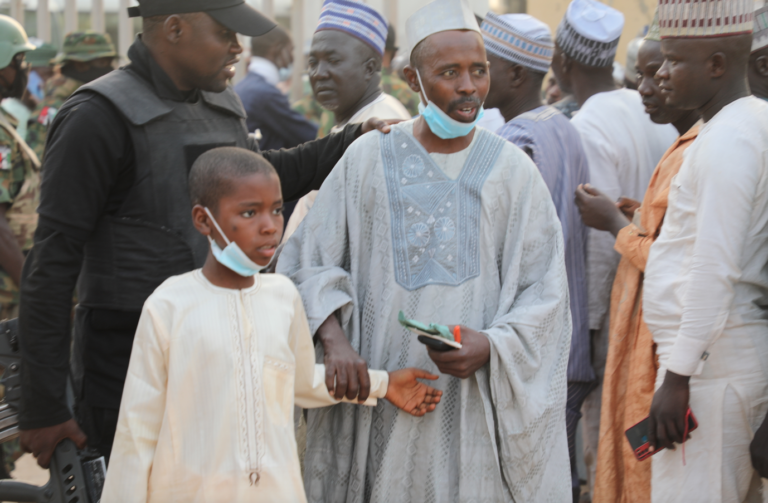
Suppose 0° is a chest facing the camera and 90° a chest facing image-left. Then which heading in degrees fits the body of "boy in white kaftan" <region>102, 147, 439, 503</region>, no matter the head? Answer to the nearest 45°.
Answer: approximately 315°

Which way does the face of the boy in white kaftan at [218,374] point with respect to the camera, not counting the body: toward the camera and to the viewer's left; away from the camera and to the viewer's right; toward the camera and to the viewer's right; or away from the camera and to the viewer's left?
toward the camera and to the viewer's right

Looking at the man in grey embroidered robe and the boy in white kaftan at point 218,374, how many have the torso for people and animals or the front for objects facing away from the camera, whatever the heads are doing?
0

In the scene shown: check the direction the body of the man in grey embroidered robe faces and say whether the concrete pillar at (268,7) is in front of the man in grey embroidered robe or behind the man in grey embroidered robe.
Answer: behind

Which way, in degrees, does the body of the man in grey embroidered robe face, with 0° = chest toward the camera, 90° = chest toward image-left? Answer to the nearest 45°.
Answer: approximately 0°

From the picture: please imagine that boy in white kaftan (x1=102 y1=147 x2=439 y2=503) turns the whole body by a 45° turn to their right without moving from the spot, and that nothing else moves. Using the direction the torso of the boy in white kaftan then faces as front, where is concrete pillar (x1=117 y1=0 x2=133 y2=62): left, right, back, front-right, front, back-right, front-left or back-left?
back

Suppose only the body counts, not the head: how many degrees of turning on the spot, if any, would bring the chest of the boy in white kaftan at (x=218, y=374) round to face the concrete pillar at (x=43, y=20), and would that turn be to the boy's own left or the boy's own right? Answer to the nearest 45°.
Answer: approximately 135° to the boy's own left

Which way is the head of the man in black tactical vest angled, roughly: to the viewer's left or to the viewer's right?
to the viewer's right

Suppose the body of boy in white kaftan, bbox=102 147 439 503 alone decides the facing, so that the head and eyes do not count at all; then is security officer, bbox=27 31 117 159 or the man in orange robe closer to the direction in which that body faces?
the man in orange robe

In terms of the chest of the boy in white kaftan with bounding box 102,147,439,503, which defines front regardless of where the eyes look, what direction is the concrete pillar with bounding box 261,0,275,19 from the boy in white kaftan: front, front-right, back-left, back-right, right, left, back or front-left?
back-left

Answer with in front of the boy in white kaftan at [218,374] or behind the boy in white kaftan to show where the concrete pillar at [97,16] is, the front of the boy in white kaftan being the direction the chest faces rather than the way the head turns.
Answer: behind

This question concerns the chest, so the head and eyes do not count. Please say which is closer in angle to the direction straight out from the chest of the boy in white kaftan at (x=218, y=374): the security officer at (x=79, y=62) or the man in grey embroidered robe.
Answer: the man in grey embroidered robe

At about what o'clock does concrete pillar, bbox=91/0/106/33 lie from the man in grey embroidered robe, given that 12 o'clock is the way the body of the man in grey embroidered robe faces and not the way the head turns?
The concrete pillar is roughly at 5 o'clock from the man in grey embroidered robe.

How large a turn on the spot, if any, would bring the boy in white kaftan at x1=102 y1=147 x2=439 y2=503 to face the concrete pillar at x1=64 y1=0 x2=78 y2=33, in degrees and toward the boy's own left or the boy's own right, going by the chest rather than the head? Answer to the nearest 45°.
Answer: approximately 135° to the boy's own left
